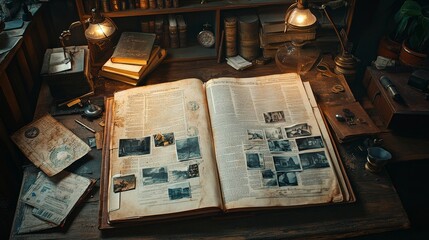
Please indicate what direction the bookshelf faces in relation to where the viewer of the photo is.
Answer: facing the viewer

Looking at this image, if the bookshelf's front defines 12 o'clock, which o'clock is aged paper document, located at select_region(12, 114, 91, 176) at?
The aged paper document is roughly at 1 o'clock from the bookshelf.

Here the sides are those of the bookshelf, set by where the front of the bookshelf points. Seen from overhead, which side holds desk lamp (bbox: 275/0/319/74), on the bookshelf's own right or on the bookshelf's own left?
on the bookshelf's own left

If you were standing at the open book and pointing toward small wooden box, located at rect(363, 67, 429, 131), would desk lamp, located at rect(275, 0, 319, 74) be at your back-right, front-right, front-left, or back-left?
front-left

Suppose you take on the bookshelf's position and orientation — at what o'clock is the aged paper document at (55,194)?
The aged paper document is roughly at 1 o'clock from the bookshelf.

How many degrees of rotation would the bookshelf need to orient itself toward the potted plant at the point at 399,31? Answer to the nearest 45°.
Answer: approximately 90° to its left

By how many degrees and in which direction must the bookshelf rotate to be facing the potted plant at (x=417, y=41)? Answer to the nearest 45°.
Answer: approximately 90° to its left

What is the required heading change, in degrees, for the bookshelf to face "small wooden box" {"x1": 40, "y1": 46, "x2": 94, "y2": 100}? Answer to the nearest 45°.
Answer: approximately 45° to its right

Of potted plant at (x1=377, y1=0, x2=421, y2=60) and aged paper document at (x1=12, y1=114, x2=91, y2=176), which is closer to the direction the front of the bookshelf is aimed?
the aged paper document

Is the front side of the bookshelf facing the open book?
yes
